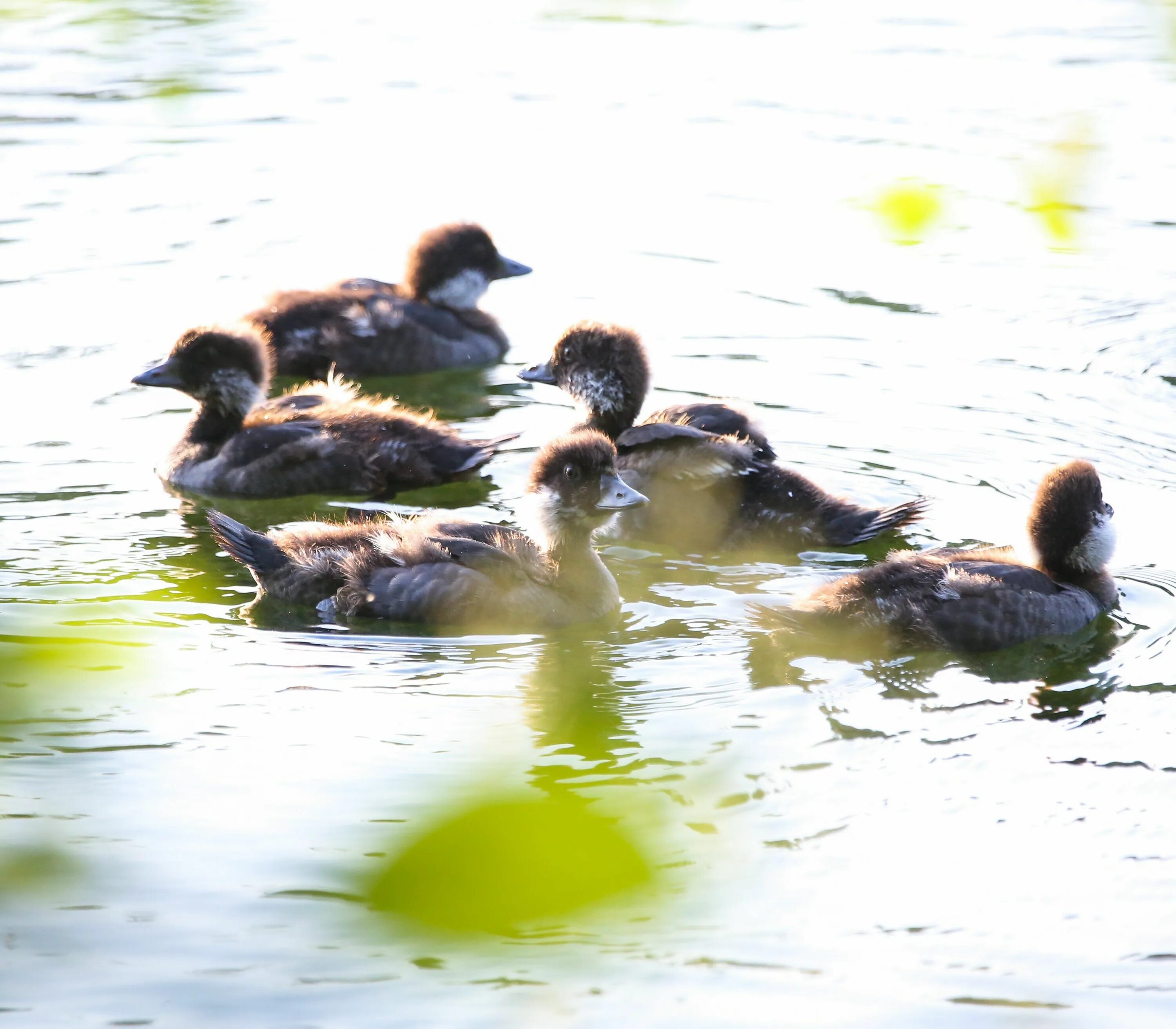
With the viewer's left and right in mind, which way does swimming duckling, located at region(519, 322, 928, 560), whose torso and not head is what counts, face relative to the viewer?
facing to the left of the viewer

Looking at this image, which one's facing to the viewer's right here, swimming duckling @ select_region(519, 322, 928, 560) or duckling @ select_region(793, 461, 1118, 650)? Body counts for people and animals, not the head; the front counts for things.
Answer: the duckling

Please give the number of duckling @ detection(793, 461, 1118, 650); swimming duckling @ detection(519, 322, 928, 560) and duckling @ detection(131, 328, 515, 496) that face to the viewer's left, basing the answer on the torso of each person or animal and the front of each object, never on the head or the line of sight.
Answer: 2

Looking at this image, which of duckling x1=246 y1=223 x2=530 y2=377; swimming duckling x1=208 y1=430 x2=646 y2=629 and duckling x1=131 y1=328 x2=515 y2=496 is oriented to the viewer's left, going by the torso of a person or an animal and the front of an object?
duckling x1=131 y1=328 x2=515 y2=496

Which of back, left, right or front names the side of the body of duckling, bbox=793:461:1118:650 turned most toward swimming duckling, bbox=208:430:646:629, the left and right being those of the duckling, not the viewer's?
back

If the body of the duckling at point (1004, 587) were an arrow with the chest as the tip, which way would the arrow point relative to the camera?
to the viewer's right

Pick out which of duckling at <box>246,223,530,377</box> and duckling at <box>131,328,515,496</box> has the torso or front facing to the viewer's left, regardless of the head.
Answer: duckling at <box>131,328,515,496</box>

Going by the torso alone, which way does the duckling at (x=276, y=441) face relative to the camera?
to the viewer's left

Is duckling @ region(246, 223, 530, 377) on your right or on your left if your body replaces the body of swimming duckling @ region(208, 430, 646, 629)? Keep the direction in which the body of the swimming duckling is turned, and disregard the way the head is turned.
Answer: on your left

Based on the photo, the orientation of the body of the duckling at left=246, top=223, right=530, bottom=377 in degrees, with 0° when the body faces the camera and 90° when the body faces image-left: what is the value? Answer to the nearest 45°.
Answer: approximately 270°

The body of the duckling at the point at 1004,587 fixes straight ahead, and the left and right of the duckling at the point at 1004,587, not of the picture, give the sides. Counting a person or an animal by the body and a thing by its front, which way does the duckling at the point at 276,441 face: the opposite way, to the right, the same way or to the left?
the opposite way

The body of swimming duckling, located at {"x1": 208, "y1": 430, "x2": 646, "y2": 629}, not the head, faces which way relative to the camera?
to the viewer's right
